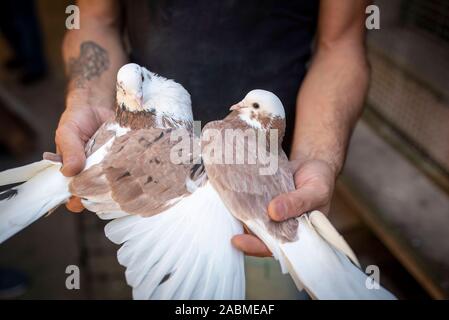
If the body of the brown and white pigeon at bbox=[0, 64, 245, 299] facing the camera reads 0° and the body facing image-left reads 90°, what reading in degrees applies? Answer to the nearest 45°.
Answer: approximately 225°
